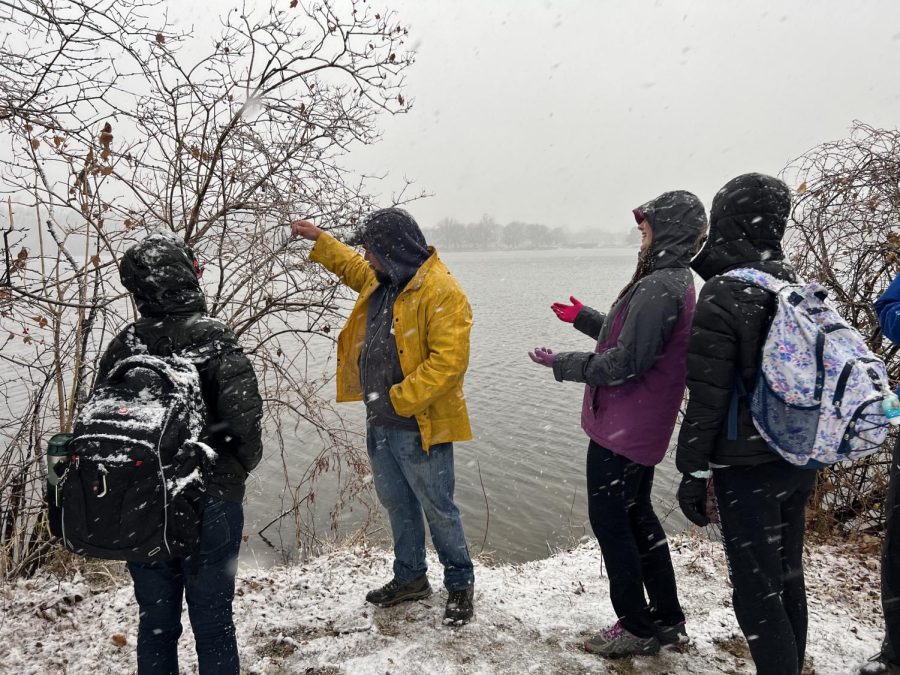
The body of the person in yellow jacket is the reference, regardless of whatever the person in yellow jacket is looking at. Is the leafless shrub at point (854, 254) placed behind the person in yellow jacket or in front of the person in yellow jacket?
behind

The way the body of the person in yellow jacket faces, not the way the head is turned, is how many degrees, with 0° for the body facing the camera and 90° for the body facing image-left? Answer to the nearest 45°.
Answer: approximately 45°
